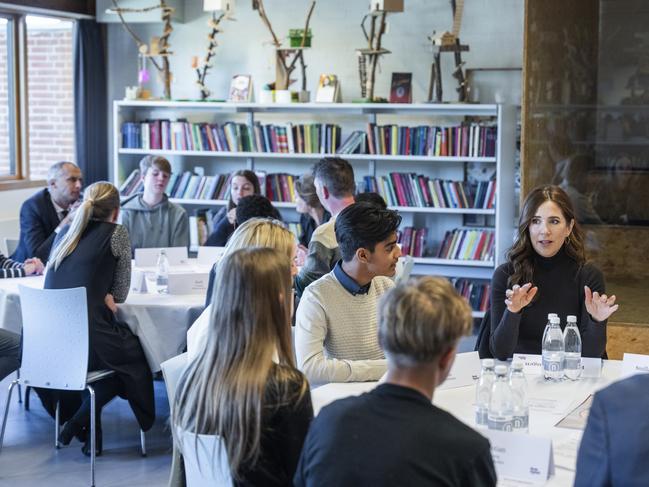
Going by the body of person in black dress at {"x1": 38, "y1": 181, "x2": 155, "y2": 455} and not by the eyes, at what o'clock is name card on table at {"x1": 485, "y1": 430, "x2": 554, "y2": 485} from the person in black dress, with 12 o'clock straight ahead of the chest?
The name card on table is roughly at 4 o'clock from the person in black dress.

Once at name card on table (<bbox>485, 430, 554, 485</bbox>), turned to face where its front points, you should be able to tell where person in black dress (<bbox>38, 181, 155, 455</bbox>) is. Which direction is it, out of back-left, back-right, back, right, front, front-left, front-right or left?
back-right

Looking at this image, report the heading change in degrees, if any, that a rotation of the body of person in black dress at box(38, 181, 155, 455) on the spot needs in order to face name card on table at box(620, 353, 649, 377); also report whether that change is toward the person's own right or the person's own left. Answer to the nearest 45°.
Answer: approximately 90° to the person's own right

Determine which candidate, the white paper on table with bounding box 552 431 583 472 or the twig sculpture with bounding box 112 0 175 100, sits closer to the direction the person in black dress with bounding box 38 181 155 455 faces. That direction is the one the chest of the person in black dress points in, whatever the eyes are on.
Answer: the twig sculpture

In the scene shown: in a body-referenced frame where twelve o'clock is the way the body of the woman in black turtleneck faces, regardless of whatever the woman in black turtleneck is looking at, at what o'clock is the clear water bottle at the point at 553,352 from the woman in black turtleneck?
The clear water bottle is roughly at 12 o'clock from the woman in black turtleneck.

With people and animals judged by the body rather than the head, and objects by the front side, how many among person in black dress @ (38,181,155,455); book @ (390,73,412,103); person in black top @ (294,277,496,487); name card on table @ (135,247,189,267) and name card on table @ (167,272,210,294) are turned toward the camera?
3

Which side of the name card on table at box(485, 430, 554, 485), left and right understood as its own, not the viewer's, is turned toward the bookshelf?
back

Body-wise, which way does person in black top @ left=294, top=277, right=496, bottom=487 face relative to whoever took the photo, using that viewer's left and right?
facing away from the viewer and to the right of the viewer

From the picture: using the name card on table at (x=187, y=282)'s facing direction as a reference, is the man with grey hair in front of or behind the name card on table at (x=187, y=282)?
behind

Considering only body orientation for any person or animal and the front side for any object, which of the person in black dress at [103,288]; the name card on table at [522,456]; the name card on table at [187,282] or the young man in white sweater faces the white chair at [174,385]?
the name card on table at [187,282]
